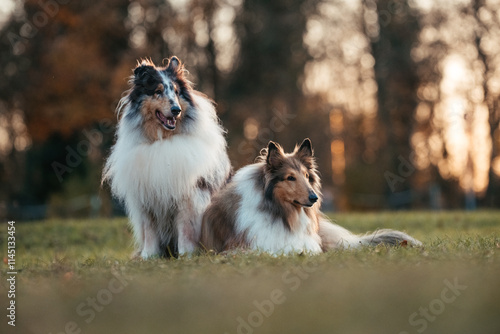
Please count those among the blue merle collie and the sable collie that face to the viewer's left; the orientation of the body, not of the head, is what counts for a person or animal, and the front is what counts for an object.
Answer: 0

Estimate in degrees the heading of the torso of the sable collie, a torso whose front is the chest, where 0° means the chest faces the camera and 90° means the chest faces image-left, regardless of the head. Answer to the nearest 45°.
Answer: approximately 315°

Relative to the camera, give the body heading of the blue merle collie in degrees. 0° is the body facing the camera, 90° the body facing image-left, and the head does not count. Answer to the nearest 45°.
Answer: approximately 0°

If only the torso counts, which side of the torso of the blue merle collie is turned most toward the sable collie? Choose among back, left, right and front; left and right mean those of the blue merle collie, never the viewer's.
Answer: left

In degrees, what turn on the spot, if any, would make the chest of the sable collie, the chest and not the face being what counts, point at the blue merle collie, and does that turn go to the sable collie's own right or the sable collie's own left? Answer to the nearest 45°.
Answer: approximately 135° to the sable collie's own right
